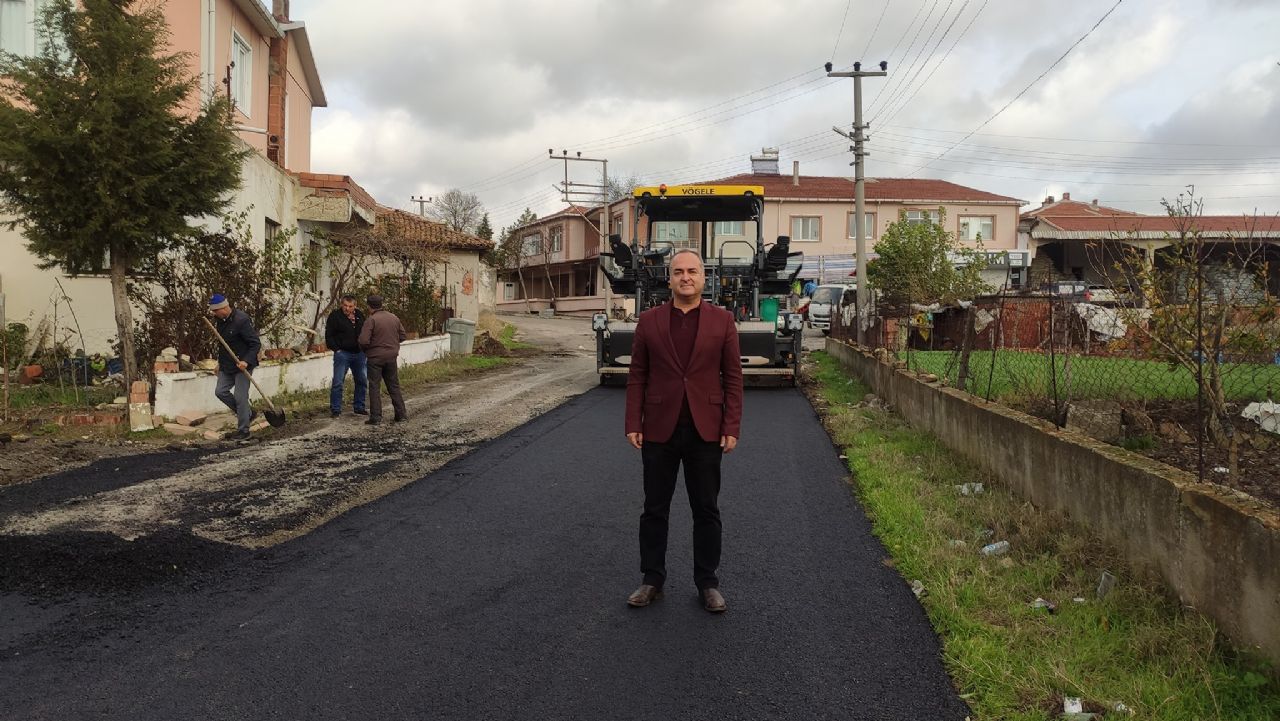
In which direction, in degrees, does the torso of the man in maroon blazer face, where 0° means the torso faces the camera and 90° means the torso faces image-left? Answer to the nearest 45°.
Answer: approximately 0°

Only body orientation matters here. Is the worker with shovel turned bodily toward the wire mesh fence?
no

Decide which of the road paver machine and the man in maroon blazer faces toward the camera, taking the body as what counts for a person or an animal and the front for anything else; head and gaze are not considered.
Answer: the man in maroon blazer

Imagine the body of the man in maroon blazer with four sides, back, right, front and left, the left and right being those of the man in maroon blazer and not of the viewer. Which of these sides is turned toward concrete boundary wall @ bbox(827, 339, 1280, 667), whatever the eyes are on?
left

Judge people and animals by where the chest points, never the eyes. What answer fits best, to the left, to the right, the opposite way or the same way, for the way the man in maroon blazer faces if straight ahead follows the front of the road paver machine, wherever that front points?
the opposite way

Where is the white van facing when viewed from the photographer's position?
facing the viewer and to the left of the viewer

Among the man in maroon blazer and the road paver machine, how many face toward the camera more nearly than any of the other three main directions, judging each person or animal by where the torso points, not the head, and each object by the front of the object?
1

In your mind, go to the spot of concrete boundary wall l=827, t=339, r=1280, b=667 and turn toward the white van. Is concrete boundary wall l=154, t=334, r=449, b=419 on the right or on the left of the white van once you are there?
left

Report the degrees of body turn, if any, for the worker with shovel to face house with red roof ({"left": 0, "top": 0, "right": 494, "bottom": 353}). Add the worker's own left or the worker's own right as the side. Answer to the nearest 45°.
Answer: approximately 135° to the worker's own right

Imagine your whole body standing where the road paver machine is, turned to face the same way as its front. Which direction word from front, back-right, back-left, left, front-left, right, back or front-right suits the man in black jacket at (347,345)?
back-left

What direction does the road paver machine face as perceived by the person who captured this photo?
facing away from the viewer

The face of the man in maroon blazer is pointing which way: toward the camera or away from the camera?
toward the camera
